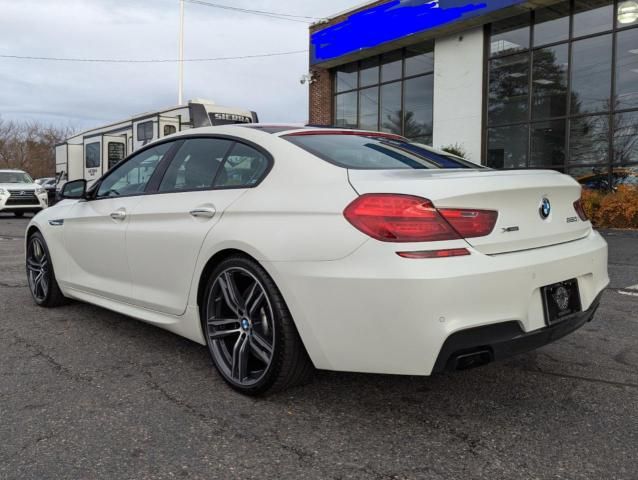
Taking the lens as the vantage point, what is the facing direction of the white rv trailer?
facing the viewer and to the right of the viewer

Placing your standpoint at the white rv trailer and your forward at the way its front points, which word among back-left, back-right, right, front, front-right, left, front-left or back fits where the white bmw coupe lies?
front-right

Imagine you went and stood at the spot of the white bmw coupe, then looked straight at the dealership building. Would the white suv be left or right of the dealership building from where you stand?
left

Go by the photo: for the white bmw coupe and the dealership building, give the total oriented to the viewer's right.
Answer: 0

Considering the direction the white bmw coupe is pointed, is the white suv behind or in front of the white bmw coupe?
in front

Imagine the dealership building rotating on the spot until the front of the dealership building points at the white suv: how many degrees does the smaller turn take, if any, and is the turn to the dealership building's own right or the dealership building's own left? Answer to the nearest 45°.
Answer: approximately 45° to the dealership building's own right

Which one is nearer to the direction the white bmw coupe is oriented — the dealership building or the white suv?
the white suv

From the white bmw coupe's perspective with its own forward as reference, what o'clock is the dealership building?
The dealership building is roughly at 2 o'clock from the white bmw coupe.

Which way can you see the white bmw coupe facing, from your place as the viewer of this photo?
facing away from the viewer and to the left of the viewer

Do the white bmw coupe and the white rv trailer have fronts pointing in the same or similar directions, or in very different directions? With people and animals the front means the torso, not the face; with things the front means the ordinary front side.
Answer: very different directions

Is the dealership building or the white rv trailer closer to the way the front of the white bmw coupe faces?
the white rv trailer

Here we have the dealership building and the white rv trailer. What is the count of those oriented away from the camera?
0
